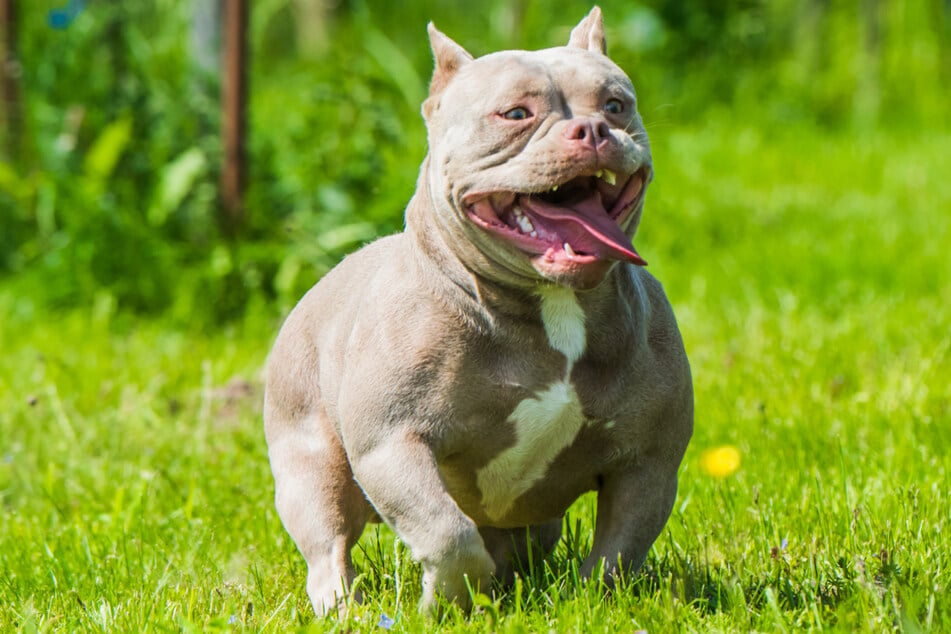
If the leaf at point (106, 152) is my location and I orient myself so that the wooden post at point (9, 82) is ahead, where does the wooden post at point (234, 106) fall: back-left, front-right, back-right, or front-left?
back-right

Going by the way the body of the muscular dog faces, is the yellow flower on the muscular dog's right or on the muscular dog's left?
on the muscular dog's left

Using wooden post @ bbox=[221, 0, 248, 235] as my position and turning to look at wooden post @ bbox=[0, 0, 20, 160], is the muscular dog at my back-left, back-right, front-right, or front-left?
back-left

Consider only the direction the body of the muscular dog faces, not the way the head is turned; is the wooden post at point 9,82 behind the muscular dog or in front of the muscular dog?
behind

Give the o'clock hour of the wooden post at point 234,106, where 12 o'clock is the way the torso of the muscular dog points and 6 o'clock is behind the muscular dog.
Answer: The wooden post is roughly at 7 o'clock from the muscular dog.

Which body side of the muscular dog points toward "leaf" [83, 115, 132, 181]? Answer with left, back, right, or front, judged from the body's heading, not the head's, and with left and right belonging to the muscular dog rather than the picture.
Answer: back

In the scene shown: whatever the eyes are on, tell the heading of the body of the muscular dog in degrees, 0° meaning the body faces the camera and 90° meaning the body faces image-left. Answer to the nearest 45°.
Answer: approximately 315°
